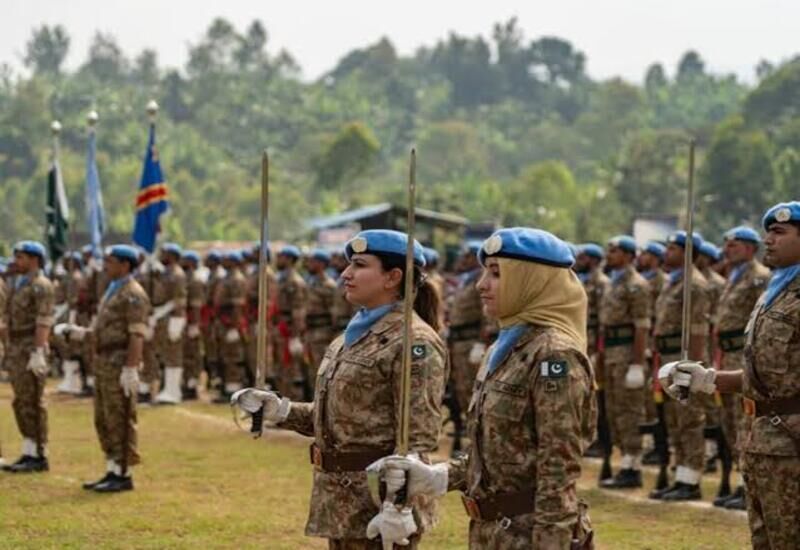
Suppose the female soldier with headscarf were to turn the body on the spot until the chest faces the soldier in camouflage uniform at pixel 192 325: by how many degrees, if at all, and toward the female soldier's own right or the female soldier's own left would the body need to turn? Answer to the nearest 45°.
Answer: approximately 90° to the female soldier's own right

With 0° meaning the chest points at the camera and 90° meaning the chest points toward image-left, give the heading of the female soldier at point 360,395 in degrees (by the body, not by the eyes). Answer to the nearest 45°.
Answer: approximately 45°

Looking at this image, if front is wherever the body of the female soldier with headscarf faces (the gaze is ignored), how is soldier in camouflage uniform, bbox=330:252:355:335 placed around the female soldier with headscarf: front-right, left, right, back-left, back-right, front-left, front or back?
right

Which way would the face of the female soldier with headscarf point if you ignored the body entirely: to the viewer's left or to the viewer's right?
to the viewer's left

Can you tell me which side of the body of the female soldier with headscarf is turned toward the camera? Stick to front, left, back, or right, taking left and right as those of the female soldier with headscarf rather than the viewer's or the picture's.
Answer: left

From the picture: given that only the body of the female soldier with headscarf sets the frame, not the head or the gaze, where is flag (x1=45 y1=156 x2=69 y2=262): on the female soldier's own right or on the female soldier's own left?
on the female soldier's own right

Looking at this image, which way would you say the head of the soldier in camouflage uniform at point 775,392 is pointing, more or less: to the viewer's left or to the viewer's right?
to the viewer's left
